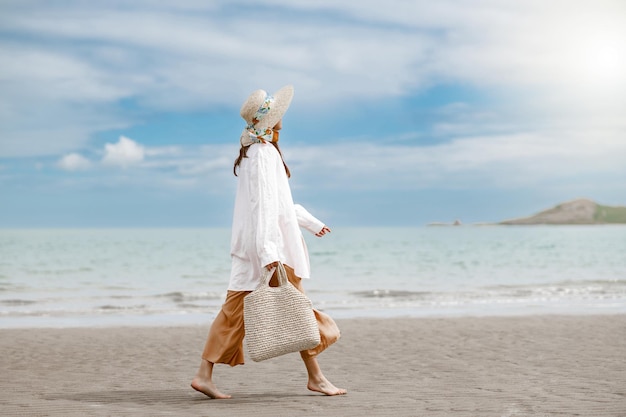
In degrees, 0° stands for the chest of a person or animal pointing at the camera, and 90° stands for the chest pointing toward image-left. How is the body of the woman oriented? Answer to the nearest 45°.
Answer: approximately 270°
